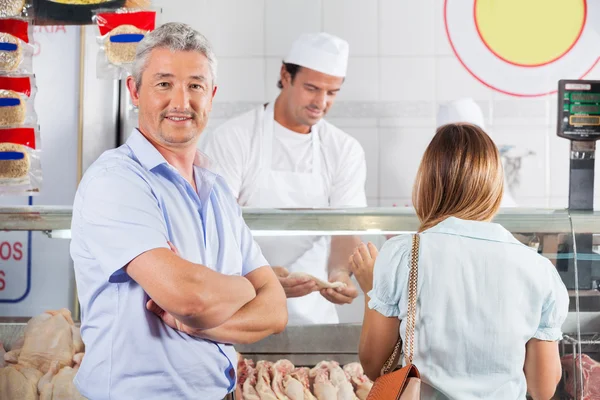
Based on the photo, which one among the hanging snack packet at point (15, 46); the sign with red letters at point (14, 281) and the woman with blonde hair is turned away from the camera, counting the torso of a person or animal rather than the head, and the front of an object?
the woman with blonde hair

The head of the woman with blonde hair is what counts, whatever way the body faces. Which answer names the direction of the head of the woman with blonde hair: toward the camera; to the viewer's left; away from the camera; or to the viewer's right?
away from the camera

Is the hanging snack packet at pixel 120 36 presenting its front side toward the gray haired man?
yes

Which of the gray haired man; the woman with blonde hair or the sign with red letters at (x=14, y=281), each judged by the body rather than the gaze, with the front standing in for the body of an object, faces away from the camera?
the woman with blonde hair

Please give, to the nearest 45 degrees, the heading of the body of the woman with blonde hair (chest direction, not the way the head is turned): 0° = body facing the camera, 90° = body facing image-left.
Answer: approximately 180°

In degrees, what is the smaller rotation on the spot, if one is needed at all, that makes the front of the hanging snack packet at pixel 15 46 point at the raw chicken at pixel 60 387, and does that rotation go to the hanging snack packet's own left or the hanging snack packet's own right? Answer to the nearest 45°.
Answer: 0° — it already faces it

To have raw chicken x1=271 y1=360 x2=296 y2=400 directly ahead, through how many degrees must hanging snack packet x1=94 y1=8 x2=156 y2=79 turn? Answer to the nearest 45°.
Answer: approximately 45° to its left
